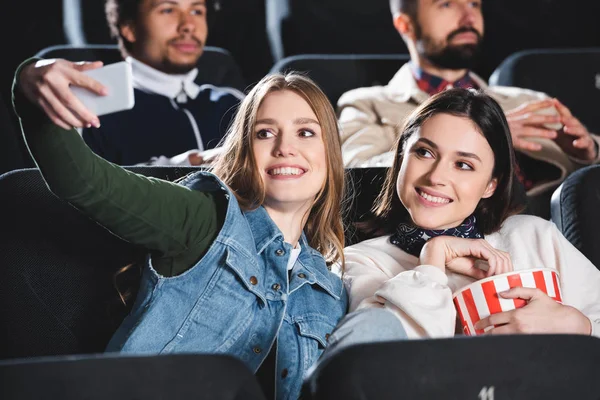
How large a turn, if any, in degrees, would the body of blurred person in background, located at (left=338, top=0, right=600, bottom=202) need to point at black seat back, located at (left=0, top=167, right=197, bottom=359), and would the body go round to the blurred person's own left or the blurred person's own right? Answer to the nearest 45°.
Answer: approximately 90° to the blurred person's own right

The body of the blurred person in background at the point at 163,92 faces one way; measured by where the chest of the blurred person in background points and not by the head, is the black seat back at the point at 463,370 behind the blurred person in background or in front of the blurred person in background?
in front

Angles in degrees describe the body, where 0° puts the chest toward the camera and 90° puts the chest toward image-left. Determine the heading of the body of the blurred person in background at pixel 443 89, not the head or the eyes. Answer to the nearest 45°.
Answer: approximately 315°

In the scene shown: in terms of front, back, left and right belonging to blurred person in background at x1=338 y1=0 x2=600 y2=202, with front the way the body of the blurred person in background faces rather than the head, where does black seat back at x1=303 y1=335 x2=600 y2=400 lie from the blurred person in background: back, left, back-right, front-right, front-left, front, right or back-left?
front-right

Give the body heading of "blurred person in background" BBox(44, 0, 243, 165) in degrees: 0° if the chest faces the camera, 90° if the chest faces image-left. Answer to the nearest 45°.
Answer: approximately 315°
